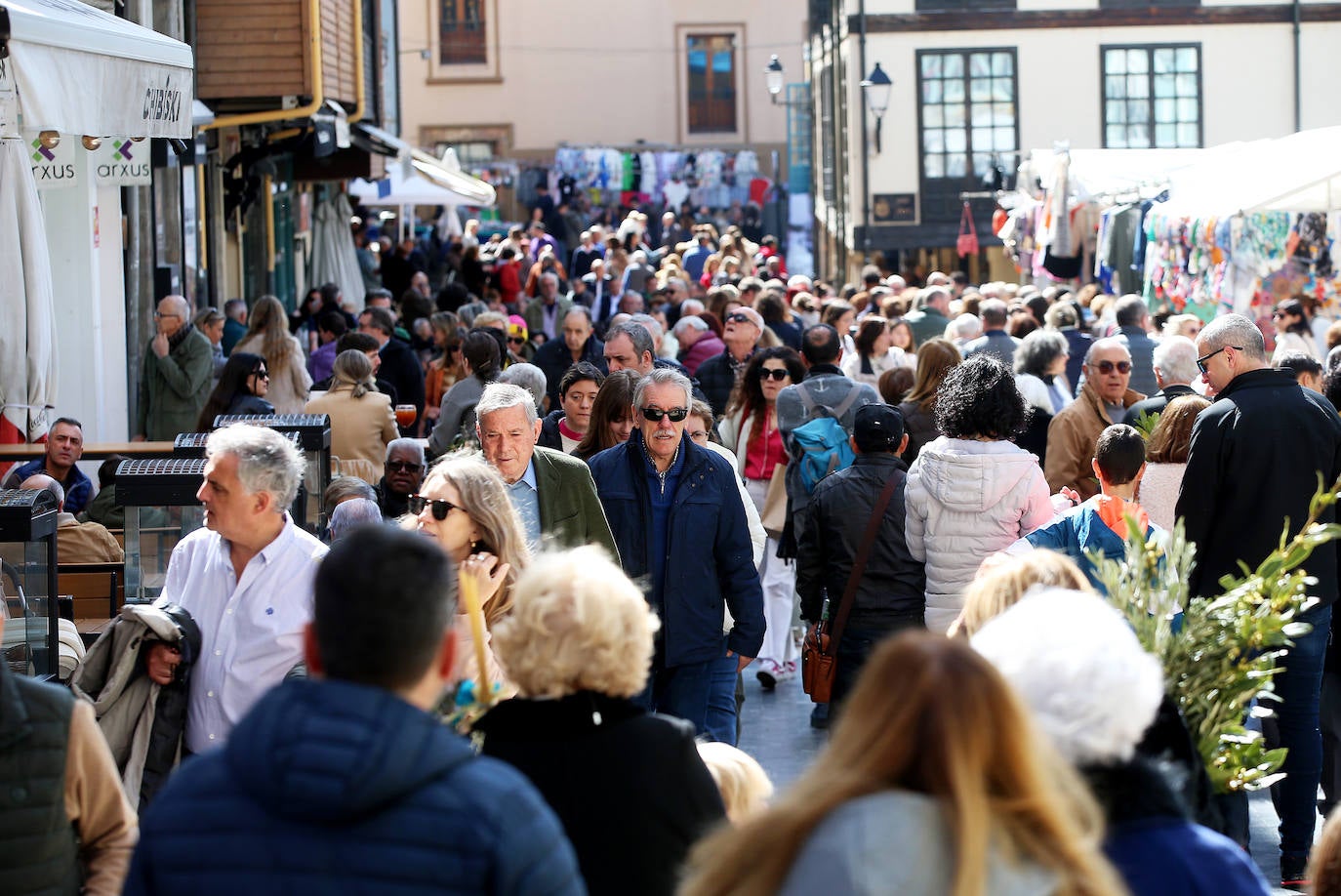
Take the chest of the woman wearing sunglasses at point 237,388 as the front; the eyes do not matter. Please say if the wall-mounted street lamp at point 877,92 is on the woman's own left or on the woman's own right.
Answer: on the woman's own left

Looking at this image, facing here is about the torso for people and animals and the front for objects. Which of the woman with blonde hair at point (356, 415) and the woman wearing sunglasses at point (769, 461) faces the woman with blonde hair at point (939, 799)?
the woman wearing sunglasses

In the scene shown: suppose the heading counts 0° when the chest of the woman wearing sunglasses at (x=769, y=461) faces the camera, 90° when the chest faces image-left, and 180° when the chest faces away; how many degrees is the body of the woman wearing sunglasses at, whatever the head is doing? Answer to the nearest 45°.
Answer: approximately 0°

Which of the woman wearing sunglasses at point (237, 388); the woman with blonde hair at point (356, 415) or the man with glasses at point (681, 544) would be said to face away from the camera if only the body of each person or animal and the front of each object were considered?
the woman with blonde hair

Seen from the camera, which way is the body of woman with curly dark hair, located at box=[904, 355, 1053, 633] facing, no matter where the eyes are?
away from the camera

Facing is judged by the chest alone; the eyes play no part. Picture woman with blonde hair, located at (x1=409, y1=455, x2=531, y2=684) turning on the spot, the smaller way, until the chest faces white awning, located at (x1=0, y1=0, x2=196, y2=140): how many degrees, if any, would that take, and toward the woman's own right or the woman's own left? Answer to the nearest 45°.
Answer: approximately 90° to the woman's own right

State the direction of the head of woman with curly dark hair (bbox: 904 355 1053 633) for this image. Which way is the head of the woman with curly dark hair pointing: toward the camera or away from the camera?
away from the camera

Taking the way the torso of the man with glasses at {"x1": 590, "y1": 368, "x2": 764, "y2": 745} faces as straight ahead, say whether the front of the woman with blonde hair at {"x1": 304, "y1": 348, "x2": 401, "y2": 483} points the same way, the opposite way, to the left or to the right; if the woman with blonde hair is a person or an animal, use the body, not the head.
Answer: the opposite way

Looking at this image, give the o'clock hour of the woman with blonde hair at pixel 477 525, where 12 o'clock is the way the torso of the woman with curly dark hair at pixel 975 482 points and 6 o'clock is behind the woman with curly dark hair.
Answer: The woman with blonde hair is roughly at 7 o'clock from the woman with curly dark hair.
